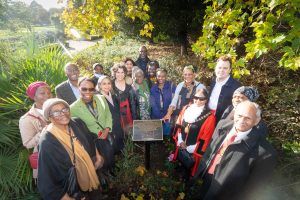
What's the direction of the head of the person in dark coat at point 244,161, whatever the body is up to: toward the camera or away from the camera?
toward the camera

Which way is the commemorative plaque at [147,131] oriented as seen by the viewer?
toward the camera

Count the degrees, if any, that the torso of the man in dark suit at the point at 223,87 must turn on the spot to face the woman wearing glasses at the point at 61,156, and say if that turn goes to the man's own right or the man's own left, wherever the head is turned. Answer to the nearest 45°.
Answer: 0° — they already face them

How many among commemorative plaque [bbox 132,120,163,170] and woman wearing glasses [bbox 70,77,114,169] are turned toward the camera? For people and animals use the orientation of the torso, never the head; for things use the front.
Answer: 2

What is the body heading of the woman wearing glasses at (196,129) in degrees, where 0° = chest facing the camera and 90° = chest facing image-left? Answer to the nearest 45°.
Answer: approximately 45°

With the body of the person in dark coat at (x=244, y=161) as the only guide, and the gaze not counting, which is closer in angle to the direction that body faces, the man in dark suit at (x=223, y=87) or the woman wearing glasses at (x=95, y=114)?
the woman wearing glasses

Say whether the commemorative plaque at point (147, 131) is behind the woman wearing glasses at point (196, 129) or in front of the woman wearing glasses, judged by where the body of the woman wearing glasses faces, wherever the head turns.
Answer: in front

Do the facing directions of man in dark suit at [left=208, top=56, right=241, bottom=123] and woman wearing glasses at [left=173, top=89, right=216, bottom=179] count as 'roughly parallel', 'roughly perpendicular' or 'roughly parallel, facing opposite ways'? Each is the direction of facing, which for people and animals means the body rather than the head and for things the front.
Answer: roughly parallel

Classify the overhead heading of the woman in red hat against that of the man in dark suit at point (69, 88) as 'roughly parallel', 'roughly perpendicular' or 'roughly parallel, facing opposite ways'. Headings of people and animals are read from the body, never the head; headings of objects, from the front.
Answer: roughly parallel

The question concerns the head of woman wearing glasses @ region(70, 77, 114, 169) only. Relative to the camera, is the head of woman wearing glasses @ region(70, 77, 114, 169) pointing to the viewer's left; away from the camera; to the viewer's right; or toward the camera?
toward the camera

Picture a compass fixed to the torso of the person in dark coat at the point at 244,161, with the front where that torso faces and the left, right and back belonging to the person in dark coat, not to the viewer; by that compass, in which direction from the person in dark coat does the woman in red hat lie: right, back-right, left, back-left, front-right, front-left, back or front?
front-right

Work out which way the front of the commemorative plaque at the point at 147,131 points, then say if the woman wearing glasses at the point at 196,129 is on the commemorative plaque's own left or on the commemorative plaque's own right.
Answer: on the commemorative plaque's own left

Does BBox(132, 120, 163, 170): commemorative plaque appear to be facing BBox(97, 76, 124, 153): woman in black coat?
no

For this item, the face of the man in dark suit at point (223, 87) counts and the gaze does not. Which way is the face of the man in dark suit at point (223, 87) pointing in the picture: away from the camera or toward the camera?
toward the camera
